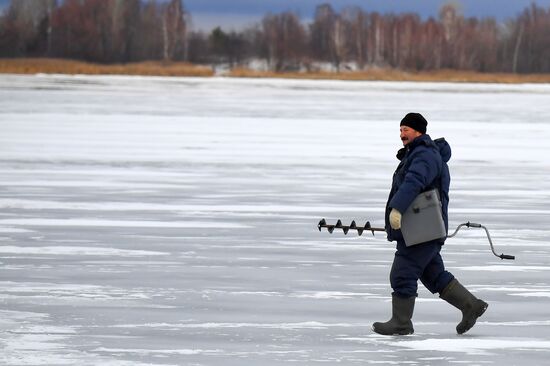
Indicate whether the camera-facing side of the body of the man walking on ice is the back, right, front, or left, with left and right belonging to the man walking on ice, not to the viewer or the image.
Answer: left
